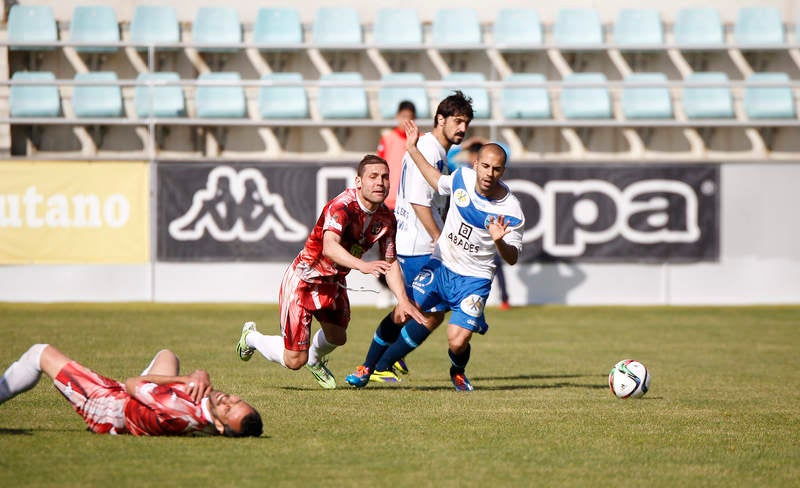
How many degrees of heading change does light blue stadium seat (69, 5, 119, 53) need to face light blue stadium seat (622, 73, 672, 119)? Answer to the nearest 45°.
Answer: approximately 90° to its left

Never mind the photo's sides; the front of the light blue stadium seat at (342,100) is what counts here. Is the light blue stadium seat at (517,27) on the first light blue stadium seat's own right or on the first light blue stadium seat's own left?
on the first light blue stadium seat's own left

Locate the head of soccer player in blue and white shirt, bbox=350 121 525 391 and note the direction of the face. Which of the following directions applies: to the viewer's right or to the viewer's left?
to the viewer's left

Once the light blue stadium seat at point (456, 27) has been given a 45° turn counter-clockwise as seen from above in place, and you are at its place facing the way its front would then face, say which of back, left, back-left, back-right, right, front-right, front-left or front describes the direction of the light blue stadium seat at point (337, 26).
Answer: back-right
